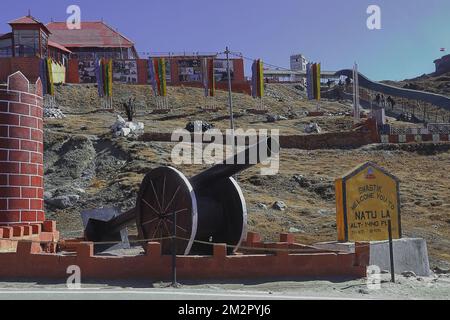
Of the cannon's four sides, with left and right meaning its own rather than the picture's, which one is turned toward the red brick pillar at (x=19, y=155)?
back

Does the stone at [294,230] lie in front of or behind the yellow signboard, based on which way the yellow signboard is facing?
behind

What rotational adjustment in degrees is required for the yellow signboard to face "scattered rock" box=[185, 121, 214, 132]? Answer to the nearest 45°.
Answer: approximately 135° to its right

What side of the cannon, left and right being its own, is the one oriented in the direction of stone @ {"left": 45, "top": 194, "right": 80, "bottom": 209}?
back

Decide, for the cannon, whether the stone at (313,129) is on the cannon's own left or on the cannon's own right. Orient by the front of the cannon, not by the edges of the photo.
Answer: on the cannon's own left

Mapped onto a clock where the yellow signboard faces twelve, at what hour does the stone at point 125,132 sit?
The stone is roughly at 5 o'clock from the yellow signboard.

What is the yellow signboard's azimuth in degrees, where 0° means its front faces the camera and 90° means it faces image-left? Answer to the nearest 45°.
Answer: approximately 0°

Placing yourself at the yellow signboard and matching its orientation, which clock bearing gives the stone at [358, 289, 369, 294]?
The stone is roughly at 12 o'clock from the yellow signboard.

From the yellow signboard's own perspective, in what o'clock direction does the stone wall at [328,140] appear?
The stone wall is roughly at 6 o'clock from the yellow signboard.

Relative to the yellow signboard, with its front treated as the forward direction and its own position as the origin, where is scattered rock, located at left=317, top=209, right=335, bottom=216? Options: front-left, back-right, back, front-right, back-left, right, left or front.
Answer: back
